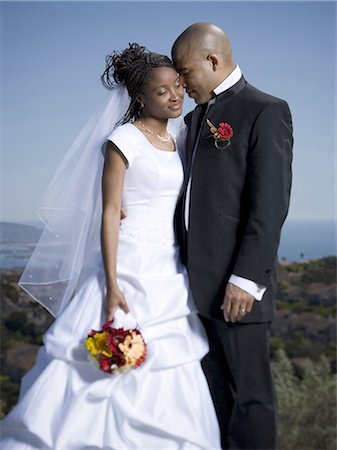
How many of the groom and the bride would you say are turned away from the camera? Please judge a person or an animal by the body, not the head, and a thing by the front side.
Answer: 0

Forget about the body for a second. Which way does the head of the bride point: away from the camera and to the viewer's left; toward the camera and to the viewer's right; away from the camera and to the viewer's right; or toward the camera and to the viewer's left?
toward the camera and to the viewer's right

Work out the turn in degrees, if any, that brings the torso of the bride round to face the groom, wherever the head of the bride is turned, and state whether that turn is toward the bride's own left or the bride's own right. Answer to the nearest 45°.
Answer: approximately 45° to the bride's own left

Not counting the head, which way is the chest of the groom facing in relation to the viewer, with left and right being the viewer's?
facing the viewer and to the left of the viewer

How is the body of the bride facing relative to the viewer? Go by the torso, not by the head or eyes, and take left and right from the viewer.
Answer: facing the viewer and to the right of the viewer

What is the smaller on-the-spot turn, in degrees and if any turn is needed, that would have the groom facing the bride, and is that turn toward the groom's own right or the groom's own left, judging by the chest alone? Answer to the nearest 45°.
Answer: approximately 45° to the groom's own right

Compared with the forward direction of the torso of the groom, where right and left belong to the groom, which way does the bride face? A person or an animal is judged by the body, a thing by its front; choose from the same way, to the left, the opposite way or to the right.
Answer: to the left
